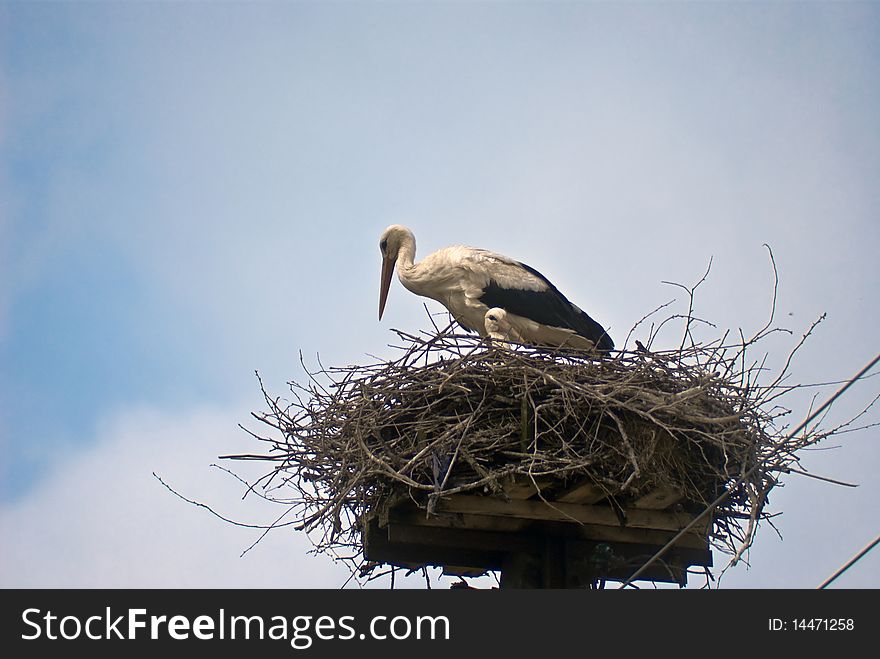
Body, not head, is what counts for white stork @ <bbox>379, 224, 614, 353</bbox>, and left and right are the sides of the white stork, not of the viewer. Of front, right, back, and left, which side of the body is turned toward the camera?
left
